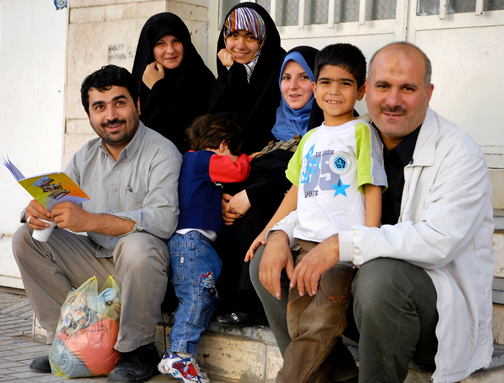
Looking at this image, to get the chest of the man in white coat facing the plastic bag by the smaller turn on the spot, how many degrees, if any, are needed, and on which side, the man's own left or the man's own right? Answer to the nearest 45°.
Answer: approximately 45° to the man's own right

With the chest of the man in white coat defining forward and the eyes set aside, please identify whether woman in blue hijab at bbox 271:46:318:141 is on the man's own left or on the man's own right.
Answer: on the man's own right

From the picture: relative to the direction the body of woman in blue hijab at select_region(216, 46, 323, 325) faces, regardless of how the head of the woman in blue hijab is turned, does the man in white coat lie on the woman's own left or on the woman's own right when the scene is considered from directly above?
on the woman's own left

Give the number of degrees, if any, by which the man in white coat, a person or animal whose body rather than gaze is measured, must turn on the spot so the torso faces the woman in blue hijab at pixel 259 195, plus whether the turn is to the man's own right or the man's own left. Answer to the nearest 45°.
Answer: approximately 90° to the man's own right

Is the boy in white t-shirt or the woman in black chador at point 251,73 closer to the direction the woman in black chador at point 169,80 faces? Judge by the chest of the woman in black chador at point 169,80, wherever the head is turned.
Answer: the boy in white t-shirt

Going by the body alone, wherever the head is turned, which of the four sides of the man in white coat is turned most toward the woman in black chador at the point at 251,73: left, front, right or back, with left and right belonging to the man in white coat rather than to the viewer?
right

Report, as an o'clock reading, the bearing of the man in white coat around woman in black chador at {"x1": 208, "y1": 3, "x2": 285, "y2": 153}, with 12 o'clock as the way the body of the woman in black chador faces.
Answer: The man in white coat is roughly at 10 o'clock from the woman in black chador.

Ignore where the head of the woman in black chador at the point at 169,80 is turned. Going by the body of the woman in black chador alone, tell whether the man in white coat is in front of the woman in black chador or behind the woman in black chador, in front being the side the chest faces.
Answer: in front

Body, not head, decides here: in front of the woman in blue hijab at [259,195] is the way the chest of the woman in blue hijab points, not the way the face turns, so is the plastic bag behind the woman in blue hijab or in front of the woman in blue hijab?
in front
